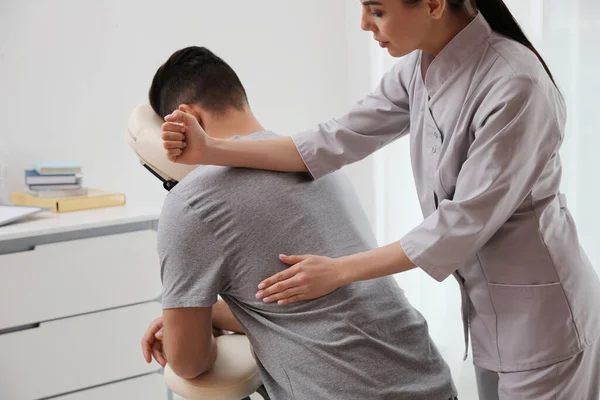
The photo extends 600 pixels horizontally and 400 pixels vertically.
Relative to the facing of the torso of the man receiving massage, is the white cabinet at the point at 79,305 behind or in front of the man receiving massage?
in front

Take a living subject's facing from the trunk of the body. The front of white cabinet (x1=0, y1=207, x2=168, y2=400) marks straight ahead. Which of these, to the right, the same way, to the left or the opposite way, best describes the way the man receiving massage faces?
the opposite way

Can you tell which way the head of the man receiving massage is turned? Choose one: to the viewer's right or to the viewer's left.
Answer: to the viewer's left

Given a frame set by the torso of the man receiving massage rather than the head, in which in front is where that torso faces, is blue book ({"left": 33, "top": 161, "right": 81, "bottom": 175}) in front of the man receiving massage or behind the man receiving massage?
in front

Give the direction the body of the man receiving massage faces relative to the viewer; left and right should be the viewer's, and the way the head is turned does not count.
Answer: facing away from the viewer and to the left of the viewer
